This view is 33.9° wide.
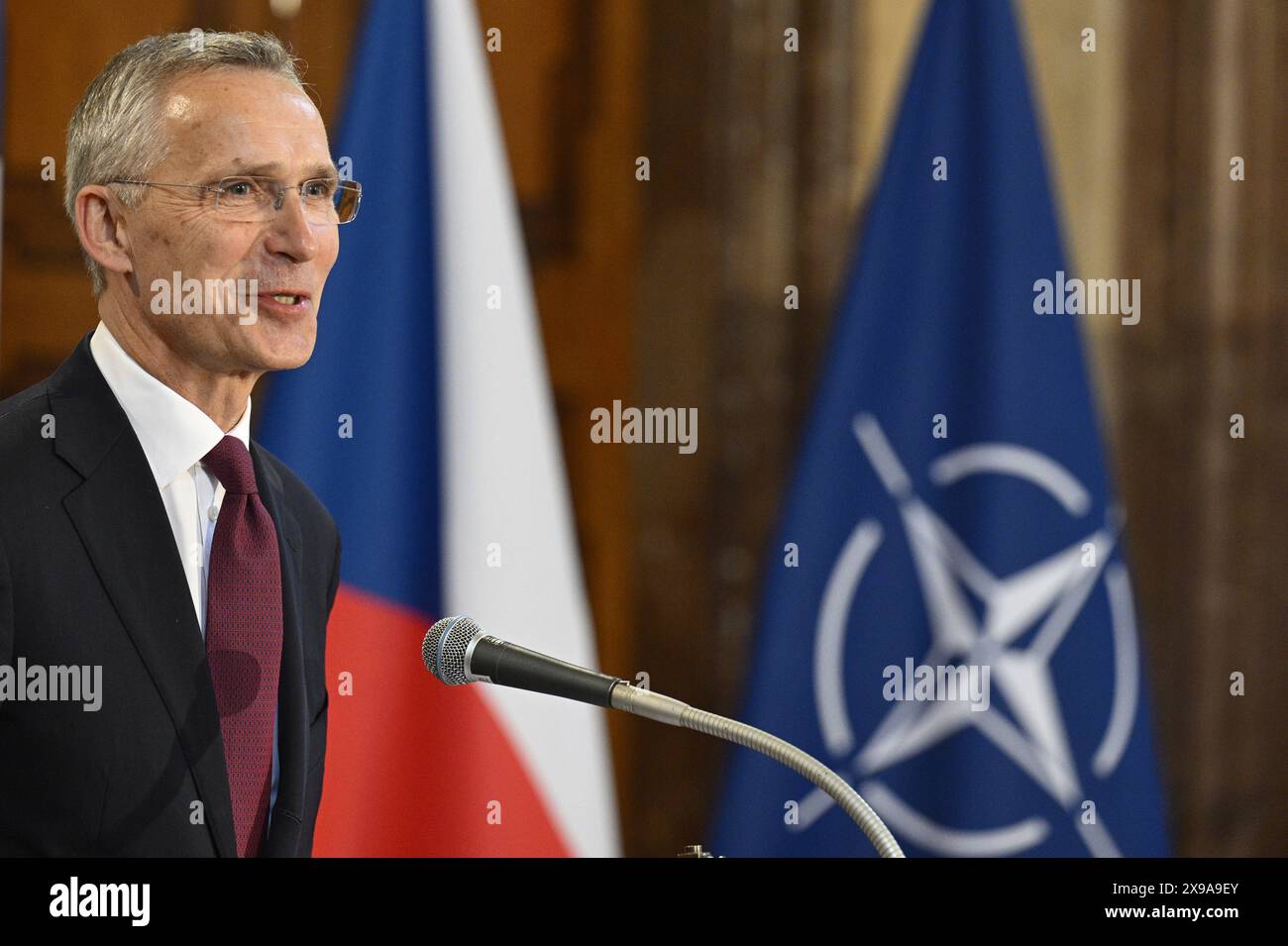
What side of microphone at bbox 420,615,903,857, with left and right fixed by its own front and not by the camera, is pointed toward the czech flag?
right

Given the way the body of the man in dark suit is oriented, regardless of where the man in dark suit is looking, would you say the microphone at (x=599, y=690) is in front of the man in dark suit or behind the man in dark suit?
in front

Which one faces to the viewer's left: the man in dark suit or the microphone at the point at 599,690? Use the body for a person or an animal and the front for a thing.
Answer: the microphone

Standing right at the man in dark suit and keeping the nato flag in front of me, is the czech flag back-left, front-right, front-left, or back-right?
front-left

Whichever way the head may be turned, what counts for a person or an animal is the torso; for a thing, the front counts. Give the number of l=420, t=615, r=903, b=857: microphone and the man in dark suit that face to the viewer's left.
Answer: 1

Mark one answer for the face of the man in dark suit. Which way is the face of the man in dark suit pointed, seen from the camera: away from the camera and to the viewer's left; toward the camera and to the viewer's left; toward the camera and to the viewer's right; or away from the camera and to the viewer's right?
toward the camera and to the viewer's right

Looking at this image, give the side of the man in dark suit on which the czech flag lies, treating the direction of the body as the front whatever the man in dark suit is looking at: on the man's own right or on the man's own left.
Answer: on the man's own left

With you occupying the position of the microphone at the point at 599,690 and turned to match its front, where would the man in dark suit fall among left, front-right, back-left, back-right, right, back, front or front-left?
front-right

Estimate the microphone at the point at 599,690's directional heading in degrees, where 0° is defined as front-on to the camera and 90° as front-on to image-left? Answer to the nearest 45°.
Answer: approximately 90°

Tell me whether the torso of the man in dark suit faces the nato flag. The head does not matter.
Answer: no

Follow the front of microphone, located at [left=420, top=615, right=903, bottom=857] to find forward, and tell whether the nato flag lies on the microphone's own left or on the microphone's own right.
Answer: on the microphone's own right

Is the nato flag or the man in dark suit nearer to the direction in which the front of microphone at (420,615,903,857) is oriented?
the man in dark suit

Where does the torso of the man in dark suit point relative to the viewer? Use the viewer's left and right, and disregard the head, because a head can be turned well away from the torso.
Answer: facing the viewer and to the right of the viewer
